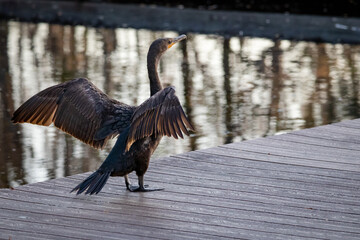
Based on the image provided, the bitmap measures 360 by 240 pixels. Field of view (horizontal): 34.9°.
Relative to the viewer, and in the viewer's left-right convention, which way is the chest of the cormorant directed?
facing away from the viewer and to the right of the viewer
